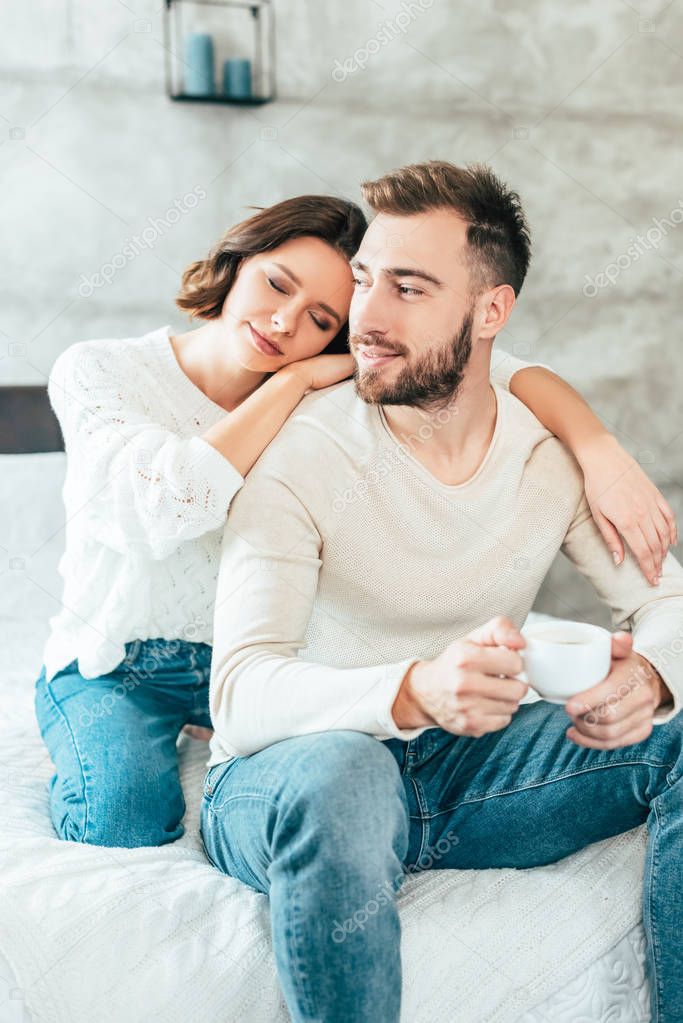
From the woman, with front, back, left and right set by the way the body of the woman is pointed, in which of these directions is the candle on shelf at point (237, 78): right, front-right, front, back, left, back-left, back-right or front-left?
back-left

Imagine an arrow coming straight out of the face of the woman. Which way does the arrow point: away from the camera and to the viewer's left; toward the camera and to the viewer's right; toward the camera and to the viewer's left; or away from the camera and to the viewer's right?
toward the camera and to the viewer's right

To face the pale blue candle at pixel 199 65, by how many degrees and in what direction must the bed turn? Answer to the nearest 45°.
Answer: approximately 180°

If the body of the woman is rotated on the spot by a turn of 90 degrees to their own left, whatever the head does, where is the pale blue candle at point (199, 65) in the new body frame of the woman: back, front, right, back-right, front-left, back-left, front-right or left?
front-left

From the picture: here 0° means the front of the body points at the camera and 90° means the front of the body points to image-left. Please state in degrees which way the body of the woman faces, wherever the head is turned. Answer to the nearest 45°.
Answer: approximately 315°
